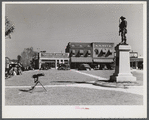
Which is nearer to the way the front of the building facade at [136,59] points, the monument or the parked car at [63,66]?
the monument

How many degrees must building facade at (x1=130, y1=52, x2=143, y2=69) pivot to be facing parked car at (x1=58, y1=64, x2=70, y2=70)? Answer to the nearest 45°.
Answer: approximately 135° to its right

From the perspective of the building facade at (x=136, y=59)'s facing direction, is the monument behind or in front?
in front
